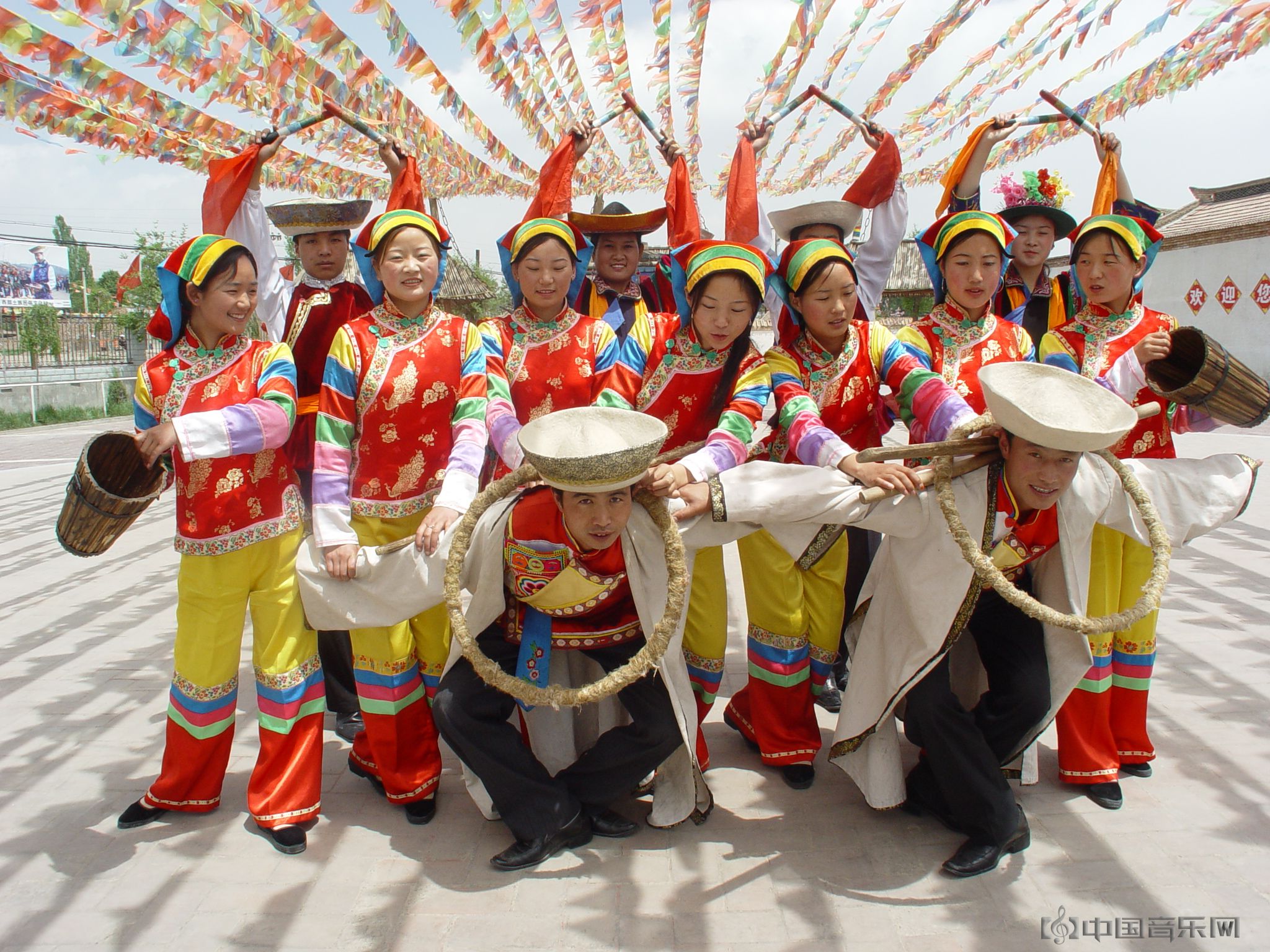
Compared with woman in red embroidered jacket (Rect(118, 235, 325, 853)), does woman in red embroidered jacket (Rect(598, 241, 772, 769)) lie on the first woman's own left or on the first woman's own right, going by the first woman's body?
on the first woman's own left

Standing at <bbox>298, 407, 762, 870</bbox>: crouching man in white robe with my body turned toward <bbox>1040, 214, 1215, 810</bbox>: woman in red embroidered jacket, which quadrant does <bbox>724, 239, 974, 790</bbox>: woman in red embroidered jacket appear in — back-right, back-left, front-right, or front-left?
front-left

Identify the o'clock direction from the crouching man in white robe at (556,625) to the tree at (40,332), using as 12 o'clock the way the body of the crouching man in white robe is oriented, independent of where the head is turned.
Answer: The tree is roughly at 5 o'clock from the crouching man in white robe.

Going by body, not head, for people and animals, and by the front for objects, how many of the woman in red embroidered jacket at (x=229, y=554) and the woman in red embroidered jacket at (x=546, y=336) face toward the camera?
2

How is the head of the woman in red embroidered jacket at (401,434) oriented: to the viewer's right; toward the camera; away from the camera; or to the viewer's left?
toward the camera

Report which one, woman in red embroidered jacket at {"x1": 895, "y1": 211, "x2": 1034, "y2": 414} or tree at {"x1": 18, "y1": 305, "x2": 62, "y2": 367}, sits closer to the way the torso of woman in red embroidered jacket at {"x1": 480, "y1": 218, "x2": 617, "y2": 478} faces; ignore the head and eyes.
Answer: the woman in red embroidered jacket

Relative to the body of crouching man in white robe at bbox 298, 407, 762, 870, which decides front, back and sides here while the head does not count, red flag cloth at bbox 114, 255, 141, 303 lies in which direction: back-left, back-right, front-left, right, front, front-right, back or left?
back-right

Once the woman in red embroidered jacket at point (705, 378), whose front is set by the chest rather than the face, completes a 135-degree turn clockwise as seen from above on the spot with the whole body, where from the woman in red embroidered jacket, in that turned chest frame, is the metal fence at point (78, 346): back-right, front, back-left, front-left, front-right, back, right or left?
front

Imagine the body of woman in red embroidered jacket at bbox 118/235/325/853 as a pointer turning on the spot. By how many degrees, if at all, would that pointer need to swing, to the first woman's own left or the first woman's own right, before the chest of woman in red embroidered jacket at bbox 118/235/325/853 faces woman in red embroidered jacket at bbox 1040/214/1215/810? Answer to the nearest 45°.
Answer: approximately 90° to the first woman's own left

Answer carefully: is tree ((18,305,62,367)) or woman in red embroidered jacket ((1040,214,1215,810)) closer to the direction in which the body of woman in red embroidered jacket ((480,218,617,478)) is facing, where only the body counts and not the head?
the woman in red embroidered jacket

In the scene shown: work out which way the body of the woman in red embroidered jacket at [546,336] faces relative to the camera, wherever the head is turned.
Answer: toward the camera

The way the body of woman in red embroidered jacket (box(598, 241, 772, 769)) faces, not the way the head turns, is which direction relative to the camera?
toward the camera

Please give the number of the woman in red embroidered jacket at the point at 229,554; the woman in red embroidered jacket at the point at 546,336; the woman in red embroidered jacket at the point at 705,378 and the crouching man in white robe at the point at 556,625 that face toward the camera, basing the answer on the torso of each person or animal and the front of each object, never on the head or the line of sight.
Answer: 4

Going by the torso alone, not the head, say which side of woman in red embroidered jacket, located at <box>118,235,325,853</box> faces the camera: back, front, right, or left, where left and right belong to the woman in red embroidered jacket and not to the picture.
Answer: front

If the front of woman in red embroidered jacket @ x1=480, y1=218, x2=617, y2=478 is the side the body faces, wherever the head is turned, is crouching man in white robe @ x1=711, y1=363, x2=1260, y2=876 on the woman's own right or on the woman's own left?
on the woman's own left

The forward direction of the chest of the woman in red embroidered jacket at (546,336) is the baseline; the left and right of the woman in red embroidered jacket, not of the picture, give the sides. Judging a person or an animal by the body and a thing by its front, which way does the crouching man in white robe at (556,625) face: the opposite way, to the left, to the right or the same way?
the same way

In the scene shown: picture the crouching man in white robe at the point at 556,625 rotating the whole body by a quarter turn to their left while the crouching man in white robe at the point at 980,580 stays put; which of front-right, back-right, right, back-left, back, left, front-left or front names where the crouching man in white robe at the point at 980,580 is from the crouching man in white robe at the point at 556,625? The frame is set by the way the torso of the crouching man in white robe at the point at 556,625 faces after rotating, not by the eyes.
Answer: front

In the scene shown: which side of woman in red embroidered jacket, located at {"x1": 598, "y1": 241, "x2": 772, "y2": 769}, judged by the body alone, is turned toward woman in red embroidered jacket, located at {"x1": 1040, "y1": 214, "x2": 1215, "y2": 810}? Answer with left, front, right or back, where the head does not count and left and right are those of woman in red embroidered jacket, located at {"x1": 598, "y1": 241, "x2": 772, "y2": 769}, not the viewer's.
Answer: left
